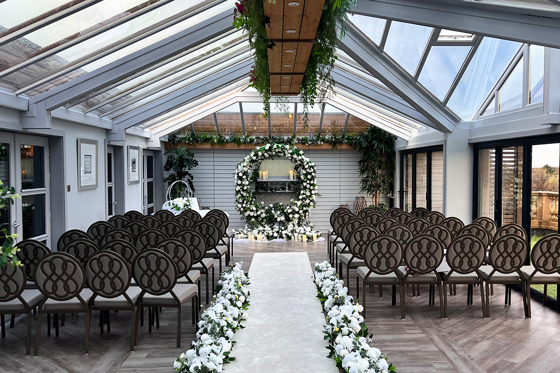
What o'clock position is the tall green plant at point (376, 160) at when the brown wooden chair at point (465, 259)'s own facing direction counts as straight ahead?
The tall green plant is roughly at 1 o'clock from the brown wooden chair.

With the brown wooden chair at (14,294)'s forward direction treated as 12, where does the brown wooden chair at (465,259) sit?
the brown wooden chair at (465,259) is roughly at 2 o'clock from the brown wooden chair at (14,294).

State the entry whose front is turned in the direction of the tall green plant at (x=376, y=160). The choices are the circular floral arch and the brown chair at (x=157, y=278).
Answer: the brown chair

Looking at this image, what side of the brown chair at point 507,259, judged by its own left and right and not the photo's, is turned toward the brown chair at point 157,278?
left

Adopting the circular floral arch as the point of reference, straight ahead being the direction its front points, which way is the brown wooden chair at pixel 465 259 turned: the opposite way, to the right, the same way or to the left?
the opposite way

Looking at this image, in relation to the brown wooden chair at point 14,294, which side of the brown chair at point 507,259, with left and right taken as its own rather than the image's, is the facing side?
left

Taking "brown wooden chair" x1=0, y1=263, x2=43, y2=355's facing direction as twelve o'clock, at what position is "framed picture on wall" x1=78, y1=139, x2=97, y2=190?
The framed picture on wall is roughly at 11 o'clock from the brown wooden chair.

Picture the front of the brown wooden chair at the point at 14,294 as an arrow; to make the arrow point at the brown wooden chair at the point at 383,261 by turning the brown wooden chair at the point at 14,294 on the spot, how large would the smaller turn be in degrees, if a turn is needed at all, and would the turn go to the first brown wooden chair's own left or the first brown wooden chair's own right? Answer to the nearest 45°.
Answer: approximately 45° to the first brown wooden chair's own right

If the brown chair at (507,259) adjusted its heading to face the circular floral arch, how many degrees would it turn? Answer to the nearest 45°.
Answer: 0° — it already faces it

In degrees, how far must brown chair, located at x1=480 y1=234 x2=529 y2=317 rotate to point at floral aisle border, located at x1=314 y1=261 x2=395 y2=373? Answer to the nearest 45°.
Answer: approximately 90° to its left

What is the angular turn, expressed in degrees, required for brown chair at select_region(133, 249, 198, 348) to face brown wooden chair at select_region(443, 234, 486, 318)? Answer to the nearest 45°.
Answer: approximately 45° to its right
